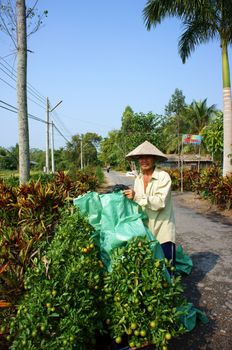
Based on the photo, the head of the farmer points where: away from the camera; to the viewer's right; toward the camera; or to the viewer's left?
toward the camera

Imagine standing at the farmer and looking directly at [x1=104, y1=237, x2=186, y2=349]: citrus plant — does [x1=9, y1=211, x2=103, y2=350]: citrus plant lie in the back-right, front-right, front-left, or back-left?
front-right

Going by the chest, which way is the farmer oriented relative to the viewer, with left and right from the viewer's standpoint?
facing the viewer and to the left of the viewer

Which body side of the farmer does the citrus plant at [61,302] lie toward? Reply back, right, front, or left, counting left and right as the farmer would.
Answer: front

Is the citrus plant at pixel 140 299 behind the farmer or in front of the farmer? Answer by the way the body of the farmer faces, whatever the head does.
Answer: in front

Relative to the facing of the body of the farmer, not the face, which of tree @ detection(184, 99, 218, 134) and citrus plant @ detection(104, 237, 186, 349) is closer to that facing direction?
the citrus plant

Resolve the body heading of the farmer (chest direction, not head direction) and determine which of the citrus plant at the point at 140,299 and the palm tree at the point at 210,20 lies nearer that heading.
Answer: the citrus plant

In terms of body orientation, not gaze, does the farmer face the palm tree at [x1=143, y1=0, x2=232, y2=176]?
no

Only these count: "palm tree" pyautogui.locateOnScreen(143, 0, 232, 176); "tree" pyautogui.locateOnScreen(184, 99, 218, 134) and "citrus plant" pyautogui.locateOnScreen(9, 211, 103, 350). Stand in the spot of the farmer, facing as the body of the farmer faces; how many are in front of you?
1

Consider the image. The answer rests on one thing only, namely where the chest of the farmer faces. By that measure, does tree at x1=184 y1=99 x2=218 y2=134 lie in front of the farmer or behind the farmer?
behind

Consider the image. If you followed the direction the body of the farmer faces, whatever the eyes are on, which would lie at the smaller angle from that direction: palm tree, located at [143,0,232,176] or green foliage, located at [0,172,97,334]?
the green foliage

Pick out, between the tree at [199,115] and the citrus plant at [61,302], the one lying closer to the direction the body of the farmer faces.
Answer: the citrus plant
